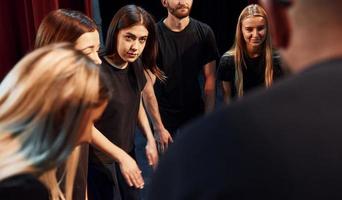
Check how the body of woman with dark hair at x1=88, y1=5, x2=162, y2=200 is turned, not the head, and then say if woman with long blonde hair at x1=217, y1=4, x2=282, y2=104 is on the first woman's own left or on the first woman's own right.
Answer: on the first woman's own left

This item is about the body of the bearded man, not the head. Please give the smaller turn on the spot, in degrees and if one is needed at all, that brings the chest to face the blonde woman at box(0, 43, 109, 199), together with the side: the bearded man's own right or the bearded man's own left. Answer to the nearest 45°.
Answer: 0° — they already face them

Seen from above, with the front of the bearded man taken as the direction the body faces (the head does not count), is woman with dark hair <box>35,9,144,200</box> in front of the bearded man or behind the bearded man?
in front

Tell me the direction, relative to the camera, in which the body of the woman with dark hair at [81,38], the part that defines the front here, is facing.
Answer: to the viewer's right

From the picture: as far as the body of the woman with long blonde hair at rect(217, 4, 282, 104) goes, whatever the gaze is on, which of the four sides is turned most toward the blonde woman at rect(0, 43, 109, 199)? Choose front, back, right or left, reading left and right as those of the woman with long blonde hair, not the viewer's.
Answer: front

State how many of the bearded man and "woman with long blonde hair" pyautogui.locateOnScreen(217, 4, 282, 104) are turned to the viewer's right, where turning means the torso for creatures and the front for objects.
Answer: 0

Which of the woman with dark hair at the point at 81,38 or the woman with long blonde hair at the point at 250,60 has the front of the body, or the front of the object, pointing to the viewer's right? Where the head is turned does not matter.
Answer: the woman with dark hair

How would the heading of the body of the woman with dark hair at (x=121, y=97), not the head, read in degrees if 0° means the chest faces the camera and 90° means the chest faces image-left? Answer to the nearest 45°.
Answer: approximately 315°

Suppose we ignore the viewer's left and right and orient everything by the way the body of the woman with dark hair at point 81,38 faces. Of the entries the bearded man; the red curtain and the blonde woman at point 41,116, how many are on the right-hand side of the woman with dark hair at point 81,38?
1

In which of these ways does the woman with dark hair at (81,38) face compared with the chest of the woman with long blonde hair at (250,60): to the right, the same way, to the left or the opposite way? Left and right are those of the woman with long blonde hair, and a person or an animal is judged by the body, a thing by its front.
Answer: to the left

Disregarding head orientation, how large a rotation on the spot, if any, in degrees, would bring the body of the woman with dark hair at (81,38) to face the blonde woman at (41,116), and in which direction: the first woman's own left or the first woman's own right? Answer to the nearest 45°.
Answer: approximately 90° to the first woman's own right
